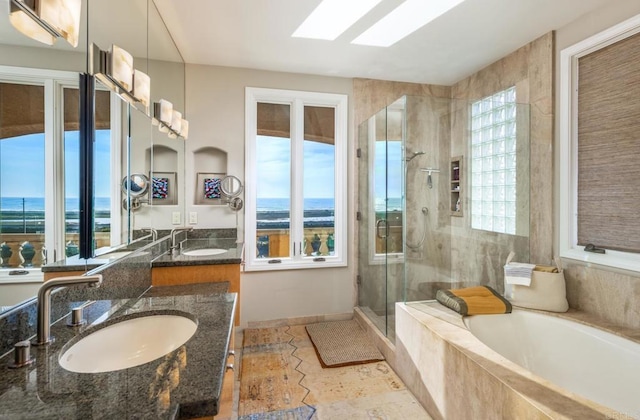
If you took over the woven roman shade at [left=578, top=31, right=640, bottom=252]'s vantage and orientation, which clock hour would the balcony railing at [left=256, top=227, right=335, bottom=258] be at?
The balcony railing is roughly at 1 o'clock from the woven roman shade.

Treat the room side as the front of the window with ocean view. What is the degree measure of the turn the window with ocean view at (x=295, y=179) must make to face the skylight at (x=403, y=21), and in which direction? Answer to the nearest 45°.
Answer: approximately 45° to its left

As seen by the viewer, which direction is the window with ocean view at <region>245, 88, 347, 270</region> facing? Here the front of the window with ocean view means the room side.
toward the camera

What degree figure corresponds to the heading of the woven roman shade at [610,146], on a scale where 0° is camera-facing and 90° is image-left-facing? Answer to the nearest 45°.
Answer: approximately 45°

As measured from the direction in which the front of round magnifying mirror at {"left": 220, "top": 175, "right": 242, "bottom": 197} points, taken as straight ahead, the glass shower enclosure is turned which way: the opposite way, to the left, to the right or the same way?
to the right

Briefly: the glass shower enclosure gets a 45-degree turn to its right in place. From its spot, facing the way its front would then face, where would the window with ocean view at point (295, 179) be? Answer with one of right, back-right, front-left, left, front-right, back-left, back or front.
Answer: front

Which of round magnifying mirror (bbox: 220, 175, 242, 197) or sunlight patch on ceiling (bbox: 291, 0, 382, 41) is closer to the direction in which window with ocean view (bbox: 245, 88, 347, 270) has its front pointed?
the sunlight patch on ceiling

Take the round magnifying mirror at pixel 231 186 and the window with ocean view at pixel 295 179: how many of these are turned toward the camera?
2

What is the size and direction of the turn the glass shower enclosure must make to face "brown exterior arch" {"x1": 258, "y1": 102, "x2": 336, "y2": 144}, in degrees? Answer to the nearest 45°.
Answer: approximately 45° to its right

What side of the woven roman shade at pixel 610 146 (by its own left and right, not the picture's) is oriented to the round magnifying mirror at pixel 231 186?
front

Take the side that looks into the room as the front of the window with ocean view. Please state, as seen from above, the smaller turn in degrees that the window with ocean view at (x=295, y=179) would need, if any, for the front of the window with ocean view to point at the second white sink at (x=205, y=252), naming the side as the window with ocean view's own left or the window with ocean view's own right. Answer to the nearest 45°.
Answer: approximately 45° to the window with ocean view's own right

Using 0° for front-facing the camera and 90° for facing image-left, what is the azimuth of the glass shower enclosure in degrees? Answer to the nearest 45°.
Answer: approximately 45°

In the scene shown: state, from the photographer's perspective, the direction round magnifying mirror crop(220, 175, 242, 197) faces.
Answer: facing the viewer

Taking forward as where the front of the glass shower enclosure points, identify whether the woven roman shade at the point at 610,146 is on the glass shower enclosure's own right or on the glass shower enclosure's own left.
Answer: on the glass shower enclosure's own left

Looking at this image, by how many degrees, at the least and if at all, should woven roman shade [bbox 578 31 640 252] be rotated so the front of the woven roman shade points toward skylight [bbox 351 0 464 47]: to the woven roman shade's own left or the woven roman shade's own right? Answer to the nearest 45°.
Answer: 0° — it already faces it

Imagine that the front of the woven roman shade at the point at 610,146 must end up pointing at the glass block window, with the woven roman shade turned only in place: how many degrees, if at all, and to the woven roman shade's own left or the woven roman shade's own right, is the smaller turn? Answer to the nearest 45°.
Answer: approximately 90° to the woven roman shade's own right

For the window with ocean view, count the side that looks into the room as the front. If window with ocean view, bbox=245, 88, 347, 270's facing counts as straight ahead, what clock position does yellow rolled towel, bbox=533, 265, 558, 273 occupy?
The yellow rolled towel is roughly at 10 o'clock from the window with ocean view.
